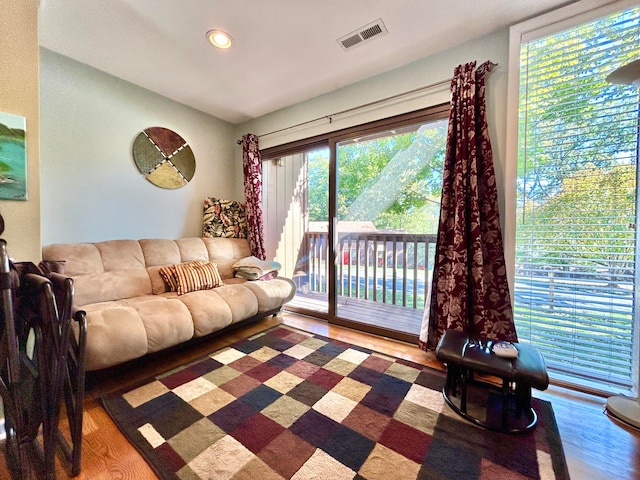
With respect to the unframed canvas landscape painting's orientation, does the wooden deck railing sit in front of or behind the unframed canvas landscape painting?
in front

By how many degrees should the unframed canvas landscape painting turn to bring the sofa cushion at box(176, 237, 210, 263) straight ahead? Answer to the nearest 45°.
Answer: approximately 90° to its left

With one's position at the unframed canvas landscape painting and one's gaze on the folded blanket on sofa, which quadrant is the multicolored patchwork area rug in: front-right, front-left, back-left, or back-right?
front-right

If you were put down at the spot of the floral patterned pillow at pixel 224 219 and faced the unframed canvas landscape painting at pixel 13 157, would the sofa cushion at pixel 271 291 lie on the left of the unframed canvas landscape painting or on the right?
left

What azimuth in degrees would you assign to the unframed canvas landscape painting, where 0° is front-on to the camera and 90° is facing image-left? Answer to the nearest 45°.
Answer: approximately 315°

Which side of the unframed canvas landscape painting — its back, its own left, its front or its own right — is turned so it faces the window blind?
front

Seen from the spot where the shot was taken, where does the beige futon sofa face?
facing the viewer and to the right of the viewer

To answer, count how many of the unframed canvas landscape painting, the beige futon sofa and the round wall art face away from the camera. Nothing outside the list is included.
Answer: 0

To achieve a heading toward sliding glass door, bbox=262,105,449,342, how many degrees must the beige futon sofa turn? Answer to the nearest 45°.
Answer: approximately 45° to its left

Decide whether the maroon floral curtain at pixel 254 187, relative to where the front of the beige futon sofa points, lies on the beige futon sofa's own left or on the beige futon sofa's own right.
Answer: on the beige futon sofa's own left

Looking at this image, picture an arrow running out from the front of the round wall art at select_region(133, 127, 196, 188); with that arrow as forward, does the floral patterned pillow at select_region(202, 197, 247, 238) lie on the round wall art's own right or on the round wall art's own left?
on the round wall art's own left

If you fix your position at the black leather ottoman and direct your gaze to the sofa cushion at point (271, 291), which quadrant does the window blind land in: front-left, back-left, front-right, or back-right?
back-right
